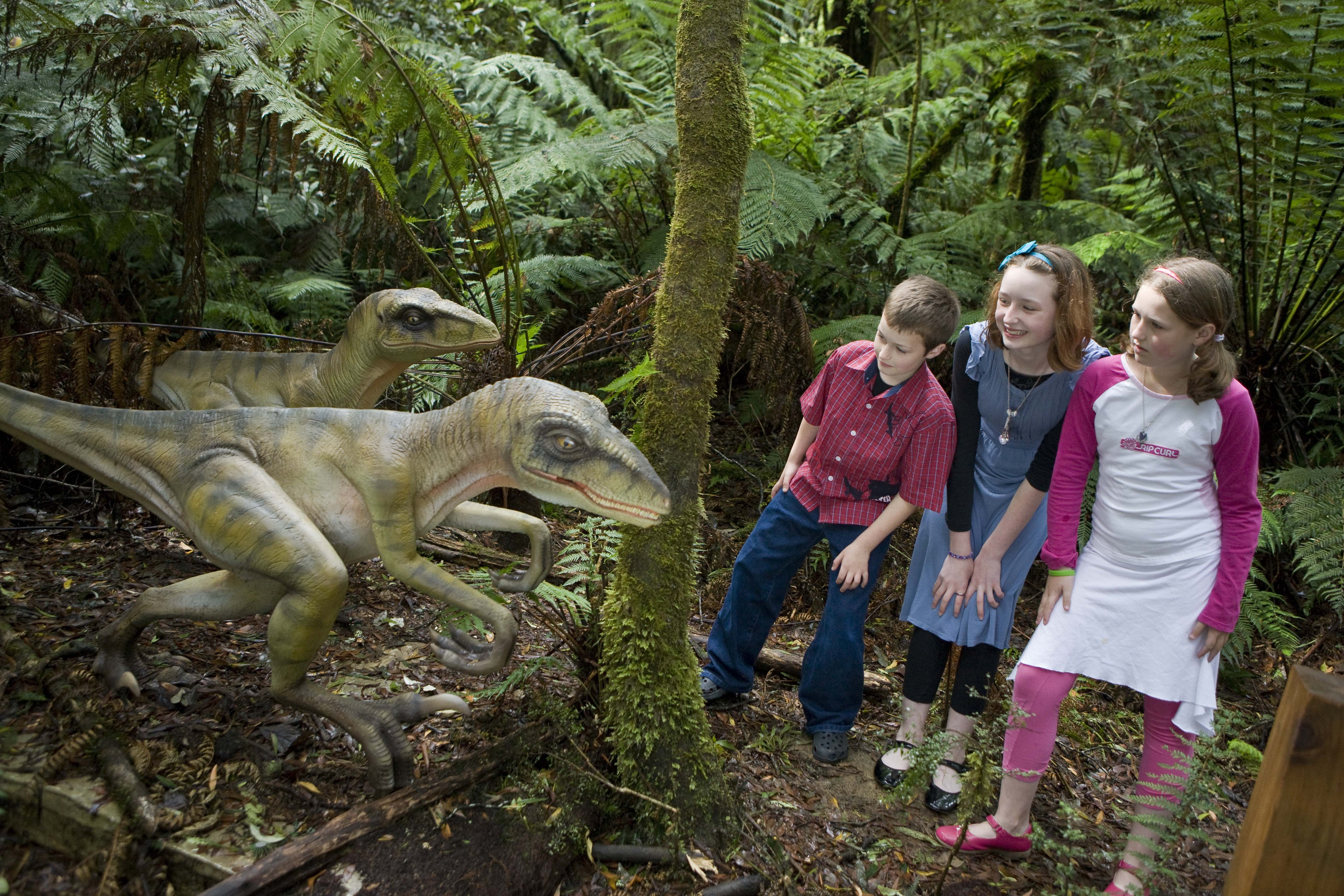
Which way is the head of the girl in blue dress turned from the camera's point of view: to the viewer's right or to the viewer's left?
to the viewer's left

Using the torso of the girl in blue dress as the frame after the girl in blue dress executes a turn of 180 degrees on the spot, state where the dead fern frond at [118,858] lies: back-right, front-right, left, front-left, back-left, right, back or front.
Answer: back

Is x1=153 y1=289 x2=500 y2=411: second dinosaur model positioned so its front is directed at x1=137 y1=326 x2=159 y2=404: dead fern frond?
no

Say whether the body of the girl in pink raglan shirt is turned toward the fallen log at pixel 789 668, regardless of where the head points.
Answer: no

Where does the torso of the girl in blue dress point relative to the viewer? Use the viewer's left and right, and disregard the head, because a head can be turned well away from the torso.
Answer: facing the viewer and to the left of the viewer

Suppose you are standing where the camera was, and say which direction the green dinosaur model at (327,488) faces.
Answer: facing to the right of the viewer

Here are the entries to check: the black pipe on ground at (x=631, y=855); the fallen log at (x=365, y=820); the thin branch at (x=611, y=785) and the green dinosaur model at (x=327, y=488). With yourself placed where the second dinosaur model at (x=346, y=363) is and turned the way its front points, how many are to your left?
0

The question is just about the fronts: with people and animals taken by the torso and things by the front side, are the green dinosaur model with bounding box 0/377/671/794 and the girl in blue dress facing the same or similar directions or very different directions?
very different directions

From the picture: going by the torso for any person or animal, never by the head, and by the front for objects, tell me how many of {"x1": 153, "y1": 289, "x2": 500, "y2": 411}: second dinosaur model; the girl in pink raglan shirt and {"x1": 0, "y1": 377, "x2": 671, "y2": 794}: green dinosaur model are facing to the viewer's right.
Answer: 2

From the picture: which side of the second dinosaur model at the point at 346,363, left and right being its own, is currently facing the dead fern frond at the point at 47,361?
back

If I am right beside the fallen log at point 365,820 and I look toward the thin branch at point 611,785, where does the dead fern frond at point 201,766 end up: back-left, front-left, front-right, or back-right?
back-left

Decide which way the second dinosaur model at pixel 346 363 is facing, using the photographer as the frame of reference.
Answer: facing to the right of the viewer

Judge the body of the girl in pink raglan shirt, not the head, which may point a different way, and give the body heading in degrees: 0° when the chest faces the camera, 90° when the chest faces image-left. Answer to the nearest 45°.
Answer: approximately 45°

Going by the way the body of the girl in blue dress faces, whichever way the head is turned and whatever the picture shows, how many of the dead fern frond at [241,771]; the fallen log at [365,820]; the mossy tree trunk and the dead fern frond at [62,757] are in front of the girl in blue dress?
4
